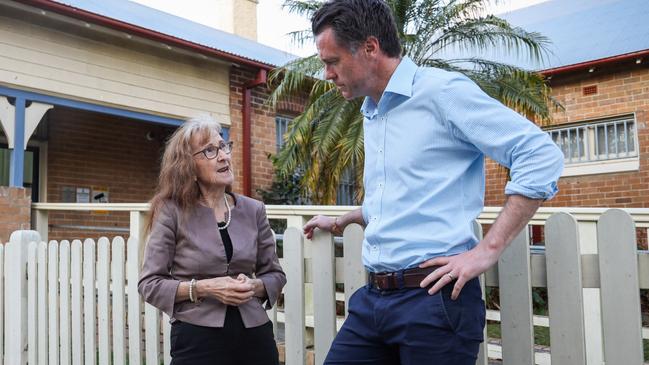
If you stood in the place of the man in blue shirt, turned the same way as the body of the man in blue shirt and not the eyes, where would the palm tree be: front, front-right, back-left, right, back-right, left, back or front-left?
back-right

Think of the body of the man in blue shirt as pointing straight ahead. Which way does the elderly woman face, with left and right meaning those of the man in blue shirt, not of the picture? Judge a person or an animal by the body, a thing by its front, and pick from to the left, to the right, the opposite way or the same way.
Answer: to the left

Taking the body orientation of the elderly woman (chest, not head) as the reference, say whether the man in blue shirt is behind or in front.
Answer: in front

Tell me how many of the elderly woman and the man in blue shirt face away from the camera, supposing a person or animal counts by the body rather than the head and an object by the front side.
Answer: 0

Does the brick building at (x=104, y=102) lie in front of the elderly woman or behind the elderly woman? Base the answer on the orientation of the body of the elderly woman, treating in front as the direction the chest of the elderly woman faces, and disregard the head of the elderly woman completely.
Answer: behind

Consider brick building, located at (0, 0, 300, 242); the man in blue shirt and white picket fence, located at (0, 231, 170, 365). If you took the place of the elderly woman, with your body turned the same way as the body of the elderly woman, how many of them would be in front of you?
1

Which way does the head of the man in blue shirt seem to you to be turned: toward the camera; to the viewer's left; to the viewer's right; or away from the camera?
to the viewer's left

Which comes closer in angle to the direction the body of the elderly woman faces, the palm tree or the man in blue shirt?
the man in blue shirt

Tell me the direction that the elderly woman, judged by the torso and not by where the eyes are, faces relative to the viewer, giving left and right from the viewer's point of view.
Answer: facing the viewer and to the right of the viewer

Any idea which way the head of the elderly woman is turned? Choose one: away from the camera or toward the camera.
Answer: toward the camera

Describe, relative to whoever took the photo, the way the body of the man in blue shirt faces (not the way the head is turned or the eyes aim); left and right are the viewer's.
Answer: facing the viewer and to the left of the viewer

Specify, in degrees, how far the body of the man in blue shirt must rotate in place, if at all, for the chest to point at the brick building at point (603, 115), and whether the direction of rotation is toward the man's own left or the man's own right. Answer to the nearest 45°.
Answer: approximately 135° to the man's own right

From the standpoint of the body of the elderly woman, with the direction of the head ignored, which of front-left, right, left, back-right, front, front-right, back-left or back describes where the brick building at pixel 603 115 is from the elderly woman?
left

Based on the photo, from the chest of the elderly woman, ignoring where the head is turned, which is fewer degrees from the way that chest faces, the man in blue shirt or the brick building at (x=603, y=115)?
the man in blue shirt
